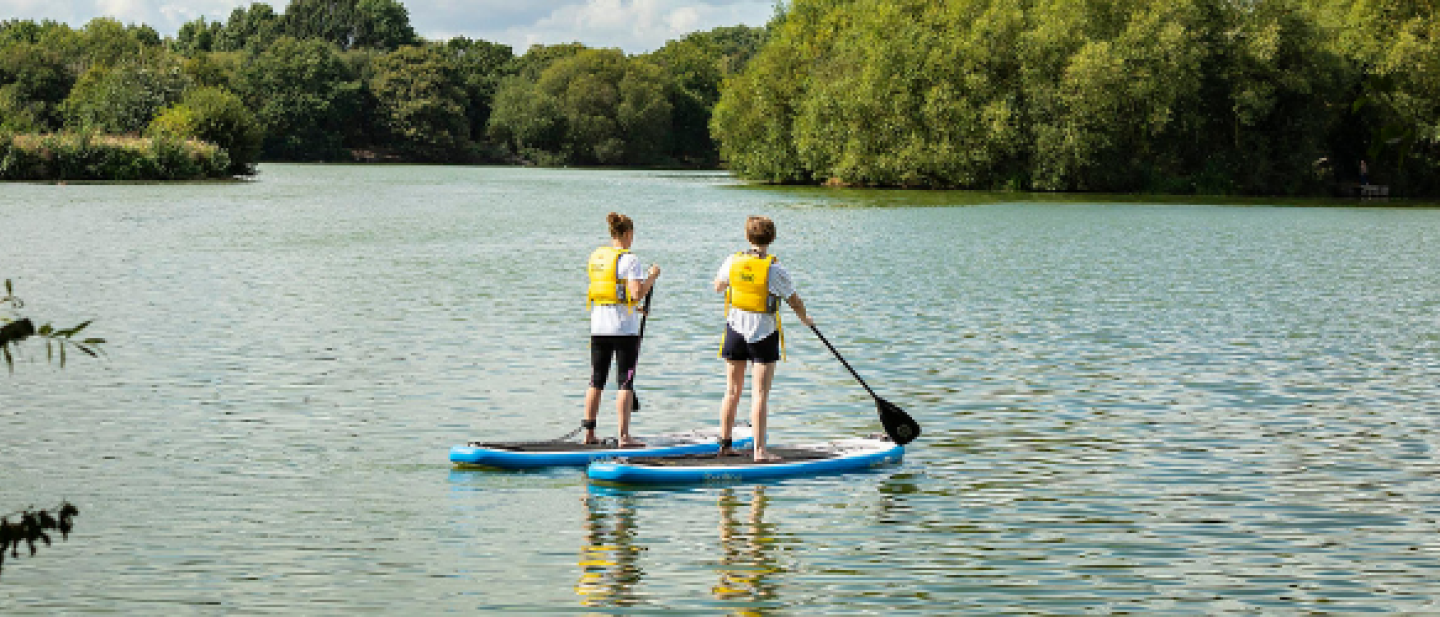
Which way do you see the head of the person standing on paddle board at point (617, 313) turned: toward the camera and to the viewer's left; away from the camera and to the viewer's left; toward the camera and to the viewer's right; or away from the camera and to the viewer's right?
away from the camera and to the viewer's right

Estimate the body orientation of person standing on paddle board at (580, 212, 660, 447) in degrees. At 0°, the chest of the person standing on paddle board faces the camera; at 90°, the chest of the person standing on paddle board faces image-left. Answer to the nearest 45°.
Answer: approximately 225°

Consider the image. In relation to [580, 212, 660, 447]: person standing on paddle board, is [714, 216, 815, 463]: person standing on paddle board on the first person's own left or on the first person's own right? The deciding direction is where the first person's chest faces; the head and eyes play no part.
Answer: on the first person's own right
